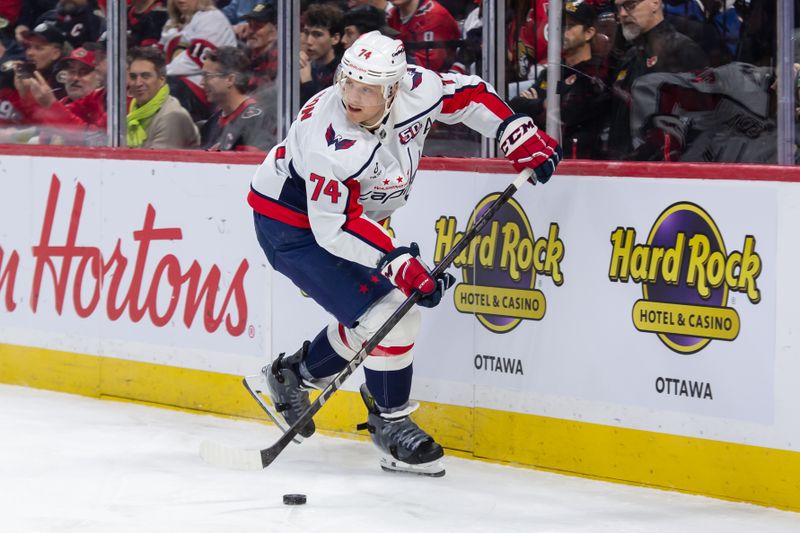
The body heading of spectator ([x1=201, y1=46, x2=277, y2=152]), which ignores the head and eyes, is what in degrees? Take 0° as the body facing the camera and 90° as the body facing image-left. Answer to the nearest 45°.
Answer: approximately 45°

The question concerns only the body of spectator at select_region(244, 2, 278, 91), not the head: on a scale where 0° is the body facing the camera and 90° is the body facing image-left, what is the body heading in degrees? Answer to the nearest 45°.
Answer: approximately 45°

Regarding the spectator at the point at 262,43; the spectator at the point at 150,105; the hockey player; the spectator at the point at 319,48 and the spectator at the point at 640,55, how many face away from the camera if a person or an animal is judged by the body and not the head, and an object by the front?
0

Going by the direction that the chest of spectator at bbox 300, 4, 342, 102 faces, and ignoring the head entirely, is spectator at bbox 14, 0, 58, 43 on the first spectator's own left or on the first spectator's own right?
on the first spectator's own right

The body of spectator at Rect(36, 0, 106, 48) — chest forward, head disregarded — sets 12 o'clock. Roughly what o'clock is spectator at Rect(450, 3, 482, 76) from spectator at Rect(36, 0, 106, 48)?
spectator at Rect(450, 3, 482, 76) is roughly at 9 o'clock from spectator at Rect(36, 0, 106, 48).

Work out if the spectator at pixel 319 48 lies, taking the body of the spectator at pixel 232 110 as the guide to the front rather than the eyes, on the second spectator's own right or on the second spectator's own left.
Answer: on the second spectator's own left

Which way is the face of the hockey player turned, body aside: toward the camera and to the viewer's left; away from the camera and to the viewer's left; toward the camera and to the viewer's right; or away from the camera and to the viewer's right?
toward the camera and to the viewer's left

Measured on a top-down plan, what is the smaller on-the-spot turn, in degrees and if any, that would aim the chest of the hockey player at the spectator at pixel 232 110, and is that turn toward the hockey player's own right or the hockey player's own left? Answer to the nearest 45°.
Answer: approximately 180°

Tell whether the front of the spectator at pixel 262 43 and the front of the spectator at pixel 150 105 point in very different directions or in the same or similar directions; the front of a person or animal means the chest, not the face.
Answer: same or similar directions

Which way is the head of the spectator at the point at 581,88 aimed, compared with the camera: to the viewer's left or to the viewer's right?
to the viewer's left

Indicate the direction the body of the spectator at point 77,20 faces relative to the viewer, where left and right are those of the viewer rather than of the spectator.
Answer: facing the viewer and to the left of the viewer

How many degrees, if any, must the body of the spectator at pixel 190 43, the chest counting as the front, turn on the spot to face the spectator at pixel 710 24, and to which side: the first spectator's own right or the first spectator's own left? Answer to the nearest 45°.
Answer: approximately 90° to the first spectator's own left
